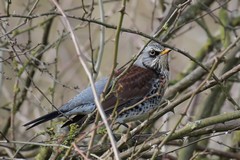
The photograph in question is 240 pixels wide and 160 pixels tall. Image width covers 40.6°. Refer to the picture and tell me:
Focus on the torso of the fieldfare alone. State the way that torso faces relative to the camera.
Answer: to the viewer's right
